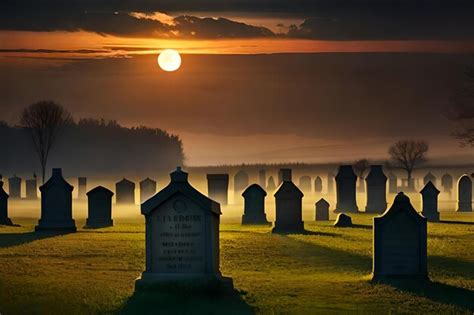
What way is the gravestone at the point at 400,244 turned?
toward the camera

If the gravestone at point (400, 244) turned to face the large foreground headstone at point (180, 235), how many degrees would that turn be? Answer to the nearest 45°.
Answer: approximately 45° to its right

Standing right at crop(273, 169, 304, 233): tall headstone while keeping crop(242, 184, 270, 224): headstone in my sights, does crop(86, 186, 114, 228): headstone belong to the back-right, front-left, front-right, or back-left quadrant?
front-left

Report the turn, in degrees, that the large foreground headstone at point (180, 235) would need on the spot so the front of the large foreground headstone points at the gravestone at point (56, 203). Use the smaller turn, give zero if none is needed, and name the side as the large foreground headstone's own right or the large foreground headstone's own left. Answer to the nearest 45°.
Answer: approximately 180°

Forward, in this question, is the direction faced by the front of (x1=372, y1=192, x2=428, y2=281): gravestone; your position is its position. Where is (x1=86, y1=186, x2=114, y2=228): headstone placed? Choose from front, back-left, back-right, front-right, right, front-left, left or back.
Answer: back-right

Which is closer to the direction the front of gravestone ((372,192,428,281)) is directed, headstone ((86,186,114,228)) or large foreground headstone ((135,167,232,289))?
the large foreground headstone

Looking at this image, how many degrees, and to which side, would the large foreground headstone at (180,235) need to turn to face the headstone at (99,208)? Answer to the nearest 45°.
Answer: approximately 180°

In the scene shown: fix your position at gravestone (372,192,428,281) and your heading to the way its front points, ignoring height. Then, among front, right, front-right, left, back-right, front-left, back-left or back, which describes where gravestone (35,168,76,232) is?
back-right

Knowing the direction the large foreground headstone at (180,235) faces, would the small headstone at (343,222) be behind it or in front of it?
behind

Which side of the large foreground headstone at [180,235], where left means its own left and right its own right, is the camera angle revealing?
front

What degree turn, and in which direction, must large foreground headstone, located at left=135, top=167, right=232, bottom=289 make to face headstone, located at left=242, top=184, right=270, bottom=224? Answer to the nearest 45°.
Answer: approximately 180°

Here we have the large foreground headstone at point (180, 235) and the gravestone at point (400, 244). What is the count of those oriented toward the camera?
2
